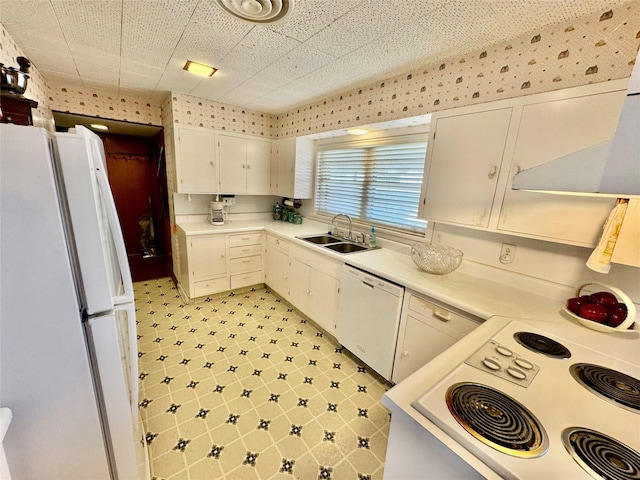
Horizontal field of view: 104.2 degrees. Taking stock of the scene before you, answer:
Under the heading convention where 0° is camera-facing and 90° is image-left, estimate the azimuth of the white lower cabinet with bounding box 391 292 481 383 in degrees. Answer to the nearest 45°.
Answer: approximately 45°

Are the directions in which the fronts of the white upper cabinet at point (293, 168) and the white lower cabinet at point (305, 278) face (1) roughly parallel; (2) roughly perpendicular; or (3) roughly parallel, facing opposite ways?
roughly parallel

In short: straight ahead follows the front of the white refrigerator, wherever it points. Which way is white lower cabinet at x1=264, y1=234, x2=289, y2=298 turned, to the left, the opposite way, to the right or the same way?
the opposite way

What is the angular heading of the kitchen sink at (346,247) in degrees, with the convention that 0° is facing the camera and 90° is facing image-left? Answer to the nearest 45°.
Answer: approximately 45°

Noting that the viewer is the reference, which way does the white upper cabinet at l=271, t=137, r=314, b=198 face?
facing the viewer and to the left of the viewer

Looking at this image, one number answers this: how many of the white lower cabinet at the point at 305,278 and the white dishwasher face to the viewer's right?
0

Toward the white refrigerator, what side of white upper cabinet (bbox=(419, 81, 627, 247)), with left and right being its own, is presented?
front

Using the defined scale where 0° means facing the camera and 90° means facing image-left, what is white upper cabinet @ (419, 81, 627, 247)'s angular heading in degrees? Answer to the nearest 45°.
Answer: approximately 45°

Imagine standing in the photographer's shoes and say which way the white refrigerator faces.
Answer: facing to the right of the viewer

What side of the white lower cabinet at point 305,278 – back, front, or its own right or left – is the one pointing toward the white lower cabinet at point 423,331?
left

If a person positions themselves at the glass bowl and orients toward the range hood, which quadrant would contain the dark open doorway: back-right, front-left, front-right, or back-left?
back-right

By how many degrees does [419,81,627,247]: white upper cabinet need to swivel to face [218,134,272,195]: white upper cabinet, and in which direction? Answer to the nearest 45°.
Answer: approximately 45° to its right

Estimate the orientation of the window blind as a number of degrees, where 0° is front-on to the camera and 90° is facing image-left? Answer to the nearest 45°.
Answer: approximately 45°
